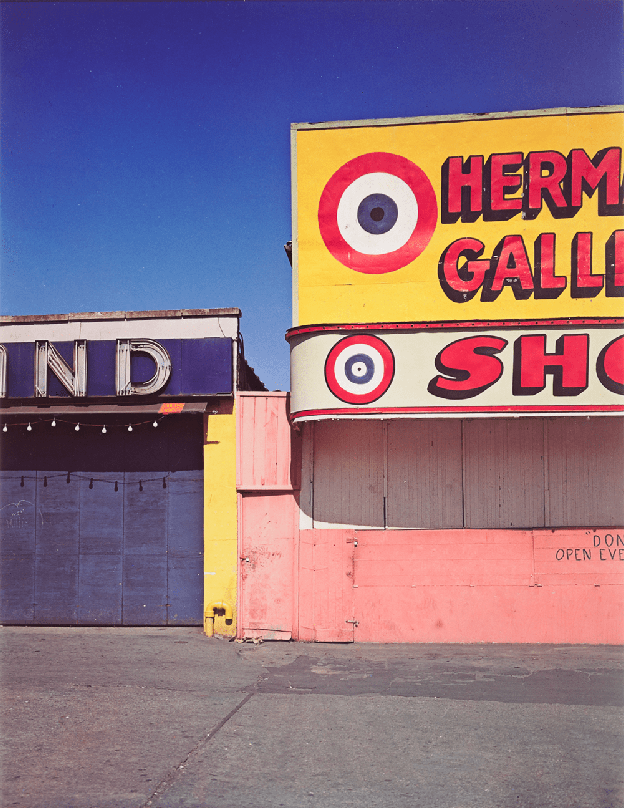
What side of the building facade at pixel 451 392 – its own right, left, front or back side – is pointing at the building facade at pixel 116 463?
right

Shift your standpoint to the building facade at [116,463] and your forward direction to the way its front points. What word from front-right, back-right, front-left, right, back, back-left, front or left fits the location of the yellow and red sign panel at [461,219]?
front-left

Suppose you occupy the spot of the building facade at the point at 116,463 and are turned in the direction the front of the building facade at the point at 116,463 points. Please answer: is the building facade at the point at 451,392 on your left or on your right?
on your left

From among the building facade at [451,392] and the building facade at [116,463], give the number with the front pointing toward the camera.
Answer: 2

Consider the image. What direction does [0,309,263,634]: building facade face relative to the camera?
toward the camera

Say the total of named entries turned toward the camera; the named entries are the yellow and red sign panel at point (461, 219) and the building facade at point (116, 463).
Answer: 2

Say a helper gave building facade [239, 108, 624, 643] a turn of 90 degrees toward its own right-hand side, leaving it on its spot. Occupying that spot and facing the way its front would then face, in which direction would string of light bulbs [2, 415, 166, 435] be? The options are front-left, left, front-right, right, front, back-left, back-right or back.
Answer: front

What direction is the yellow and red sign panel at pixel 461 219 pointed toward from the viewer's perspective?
toward the camera
